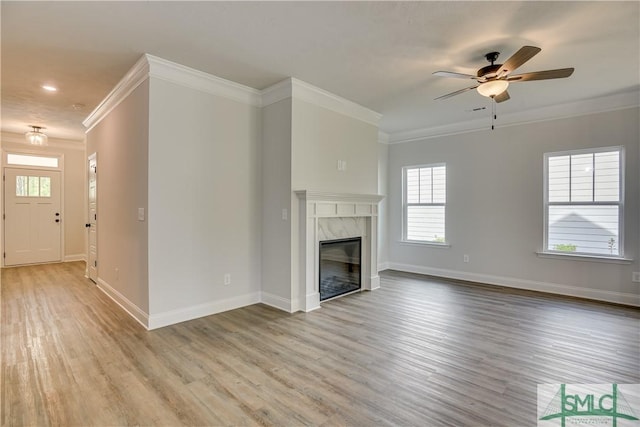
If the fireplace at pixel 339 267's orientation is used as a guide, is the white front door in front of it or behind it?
behind

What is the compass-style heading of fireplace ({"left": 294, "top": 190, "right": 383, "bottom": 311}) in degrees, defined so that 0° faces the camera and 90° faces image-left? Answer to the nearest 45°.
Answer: approximately 315°

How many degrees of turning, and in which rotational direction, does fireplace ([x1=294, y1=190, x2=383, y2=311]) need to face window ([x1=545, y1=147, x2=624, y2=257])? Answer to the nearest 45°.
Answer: approximately 45° to its left

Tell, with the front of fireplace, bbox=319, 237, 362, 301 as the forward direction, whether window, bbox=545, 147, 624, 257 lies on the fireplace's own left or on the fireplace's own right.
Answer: on the fireplace's own left

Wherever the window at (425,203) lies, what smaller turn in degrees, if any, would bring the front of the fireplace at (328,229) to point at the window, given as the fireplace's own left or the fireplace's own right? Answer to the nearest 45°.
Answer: approximately 90° to the fireplace's own left

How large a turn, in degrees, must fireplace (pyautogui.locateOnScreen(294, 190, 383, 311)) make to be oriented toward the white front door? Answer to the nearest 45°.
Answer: approximately 135° to its right

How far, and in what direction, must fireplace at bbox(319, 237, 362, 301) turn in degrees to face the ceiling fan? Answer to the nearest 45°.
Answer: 0° — it already faces it
